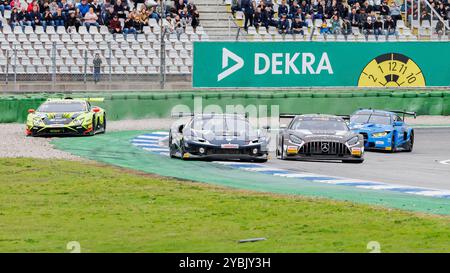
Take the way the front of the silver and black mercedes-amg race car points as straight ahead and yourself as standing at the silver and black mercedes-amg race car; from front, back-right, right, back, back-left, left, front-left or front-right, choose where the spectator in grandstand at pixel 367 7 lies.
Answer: back

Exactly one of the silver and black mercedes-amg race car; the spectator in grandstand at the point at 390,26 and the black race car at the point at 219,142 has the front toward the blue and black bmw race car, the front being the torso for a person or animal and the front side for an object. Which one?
the spectator in grandstand

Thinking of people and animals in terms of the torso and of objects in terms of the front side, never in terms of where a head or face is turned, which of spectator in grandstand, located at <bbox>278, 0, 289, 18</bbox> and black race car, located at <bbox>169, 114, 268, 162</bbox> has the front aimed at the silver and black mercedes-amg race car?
the spectator in grandstand

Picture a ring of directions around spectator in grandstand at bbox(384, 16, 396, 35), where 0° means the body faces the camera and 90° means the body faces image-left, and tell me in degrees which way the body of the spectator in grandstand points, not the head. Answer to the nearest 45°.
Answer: approximately 0°

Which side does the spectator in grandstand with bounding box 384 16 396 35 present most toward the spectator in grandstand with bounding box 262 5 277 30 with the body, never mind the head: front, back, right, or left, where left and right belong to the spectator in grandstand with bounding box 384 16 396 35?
right

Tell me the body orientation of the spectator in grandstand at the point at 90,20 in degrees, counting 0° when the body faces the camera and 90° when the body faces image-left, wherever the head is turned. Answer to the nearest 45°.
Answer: approximately 0°

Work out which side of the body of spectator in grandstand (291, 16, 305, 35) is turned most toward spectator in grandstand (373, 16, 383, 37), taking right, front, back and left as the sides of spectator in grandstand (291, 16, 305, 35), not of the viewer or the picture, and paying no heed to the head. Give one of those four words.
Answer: left
